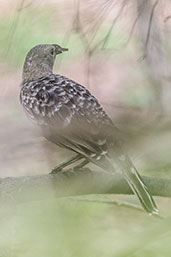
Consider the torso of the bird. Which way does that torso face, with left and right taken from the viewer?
facing away from the viewer and to the left of the viewer
